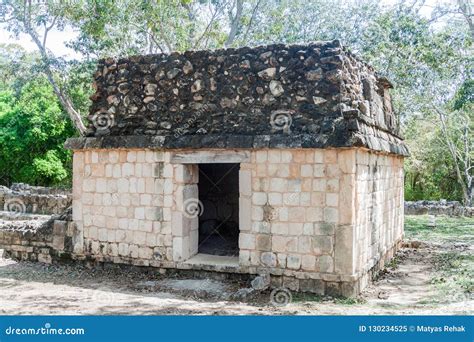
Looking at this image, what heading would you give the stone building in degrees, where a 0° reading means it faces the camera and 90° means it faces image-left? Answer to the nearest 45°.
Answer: approximately 45°

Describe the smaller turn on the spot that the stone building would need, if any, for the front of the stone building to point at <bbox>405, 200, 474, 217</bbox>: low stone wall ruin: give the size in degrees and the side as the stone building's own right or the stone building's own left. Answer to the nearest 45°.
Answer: approximately 180°

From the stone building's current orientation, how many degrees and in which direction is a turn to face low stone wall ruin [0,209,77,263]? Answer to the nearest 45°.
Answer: approximately 90° to its right
